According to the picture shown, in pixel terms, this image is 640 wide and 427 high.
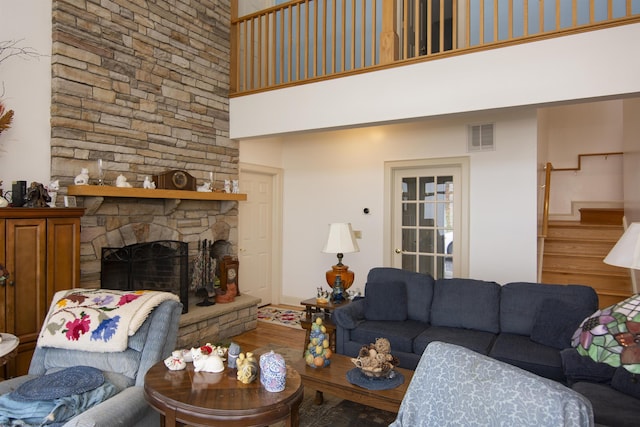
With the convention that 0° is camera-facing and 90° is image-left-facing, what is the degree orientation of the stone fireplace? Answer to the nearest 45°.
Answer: approximately 315°

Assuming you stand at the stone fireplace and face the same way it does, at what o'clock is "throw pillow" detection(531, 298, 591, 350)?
The throw pillow is roughly at 12 o'clock from the stone fireplace.

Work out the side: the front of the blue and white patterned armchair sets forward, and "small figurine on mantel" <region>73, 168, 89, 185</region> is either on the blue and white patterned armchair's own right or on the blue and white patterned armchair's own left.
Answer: on the blue and white patterned armchair's own left

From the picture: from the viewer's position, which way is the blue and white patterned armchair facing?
facing away from the viewer and to the right of the viewer

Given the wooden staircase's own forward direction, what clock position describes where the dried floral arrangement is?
The dried floral arrangement is roughly at 1 o'clock from the wooden staircase.

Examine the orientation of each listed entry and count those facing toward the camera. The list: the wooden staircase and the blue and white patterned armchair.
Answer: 1

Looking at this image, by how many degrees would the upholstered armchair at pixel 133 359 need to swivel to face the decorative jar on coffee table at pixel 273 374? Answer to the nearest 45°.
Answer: approximately 90° to its left
